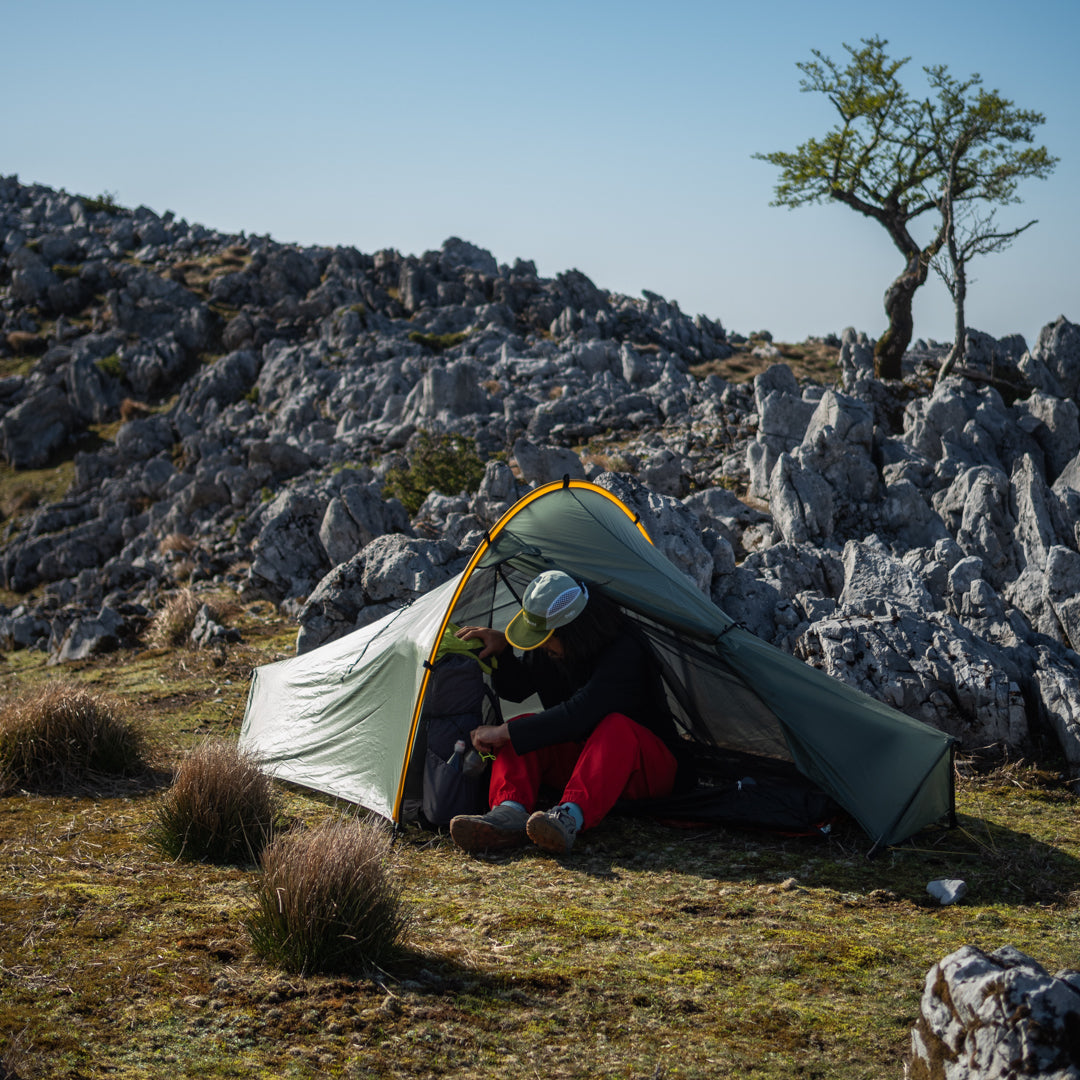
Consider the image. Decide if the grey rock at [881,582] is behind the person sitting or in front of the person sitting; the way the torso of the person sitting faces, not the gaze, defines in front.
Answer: behind

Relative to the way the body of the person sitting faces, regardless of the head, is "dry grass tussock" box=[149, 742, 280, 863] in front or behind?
in front

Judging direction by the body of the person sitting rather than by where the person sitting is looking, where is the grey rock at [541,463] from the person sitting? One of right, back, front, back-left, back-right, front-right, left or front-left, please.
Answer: back-right

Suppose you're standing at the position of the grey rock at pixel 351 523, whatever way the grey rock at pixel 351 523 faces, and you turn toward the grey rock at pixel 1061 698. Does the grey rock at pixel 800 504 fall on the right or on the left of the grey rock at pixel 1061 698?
left

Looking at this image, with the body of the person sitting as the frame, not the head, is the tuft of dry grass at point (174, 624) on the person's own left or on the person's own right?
on the person's own right

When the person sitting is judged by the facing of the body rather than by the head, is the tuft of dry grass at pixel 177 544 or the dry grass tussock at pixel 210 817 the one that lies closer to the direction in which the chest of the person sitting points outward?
the dry grass tussock

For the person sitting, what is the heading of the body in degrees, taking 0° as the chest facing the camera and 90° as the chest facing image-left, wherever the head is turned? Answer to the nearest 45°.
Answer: approximately 45°

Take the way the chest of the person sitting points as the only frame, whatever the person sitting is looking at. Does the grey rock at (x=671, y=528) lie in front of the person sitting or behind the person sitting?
behind

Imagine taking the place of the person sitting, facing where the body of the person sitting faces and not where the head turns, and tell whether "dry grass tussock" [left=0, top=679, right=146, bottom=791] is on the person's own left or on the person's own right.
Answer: on the person's own right

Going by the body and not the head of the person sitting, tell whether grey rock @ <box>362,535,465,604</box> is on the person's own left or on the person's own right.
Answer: on the person's own right

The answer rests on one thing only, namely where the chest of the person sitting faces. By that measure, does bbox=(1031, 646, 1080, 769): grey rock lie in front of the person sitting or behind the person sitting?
behind

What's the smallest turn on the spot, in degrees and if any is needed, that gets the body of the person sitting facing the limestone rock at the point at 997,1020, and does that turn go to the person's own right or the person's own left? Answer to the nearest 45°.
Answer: approximately 45° to the person's own left

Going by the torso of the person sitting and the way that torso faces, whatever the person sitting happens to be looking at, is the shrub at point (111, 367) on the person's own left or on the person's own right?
on the person's own right

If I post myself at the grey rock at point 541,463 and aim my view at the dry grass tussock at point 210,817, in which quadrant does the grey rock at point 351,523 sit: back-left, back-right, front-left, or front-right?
front-right
